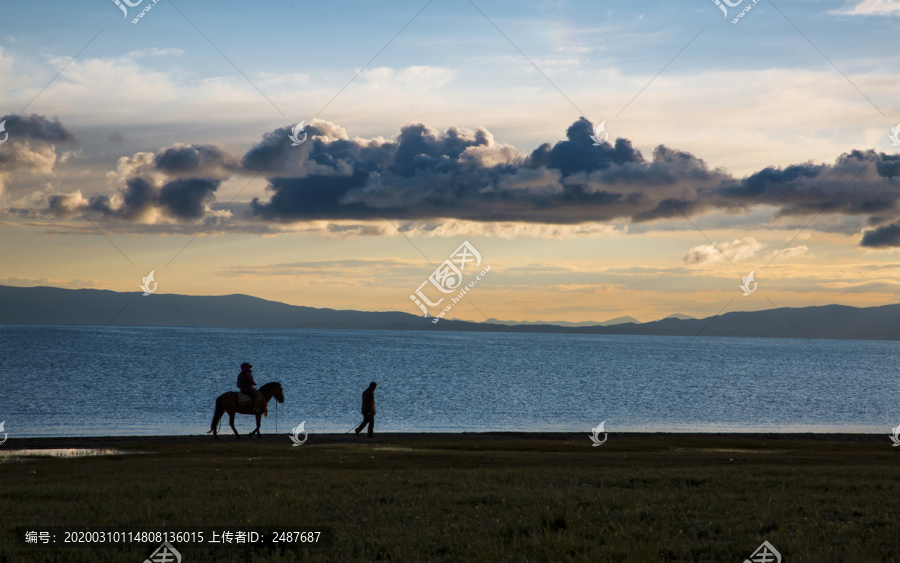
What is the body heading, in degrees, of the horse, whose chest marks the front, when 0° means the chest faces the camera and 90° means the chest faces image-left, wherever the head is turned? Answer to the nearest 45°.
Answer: approximately 270°

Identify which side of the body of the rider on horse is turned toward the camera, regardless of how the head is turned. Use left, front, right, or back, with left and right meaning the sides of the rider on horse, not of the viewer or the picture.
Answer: right
